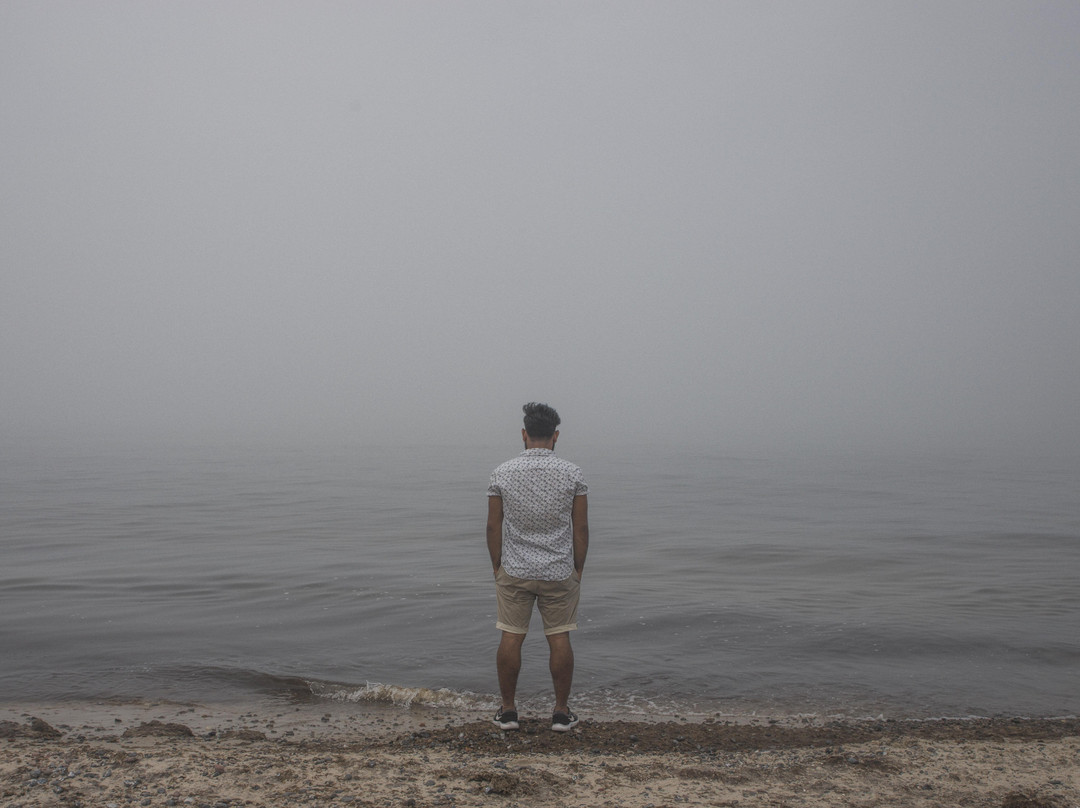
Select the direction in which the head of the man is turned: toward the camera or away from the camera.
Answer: away from the camera

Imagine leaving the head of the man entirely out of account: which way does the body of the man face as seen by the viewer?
away from the camera
